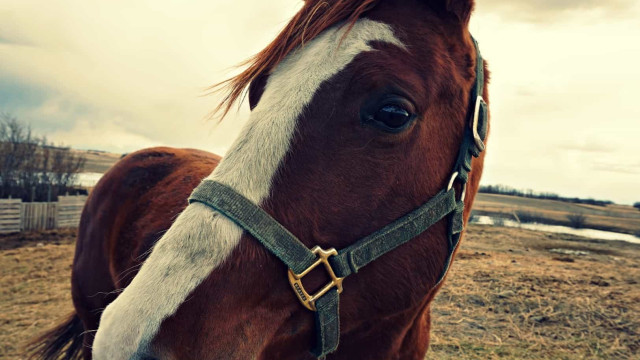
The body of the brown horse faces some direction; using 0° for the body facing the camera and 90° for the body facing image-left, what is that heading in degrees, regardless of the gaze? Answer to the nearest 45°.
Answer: approximately 315°

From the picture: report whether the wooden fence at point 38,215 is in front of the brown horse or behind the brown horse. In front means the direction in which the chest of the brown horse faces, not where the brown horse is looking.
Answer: behind

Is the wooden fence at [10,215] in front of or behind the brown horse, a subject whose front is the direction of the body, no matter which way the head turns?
behind

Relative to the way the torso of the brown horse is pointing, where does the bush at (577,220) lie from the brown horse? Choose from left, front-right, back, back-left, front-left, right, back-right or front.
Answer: left

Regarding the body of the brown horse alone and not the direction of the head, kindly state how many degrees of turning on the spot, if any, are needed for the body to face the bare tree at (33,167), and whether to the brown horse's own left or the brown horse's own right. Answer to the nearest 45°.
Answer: approximately 180°
